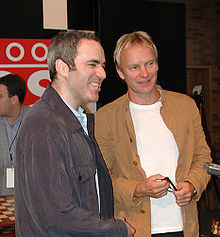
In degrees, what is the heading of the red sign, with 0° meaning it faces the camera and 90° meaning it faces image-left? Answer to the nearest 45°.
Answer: approximately 0°

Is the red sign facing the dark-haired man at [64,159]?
yes
